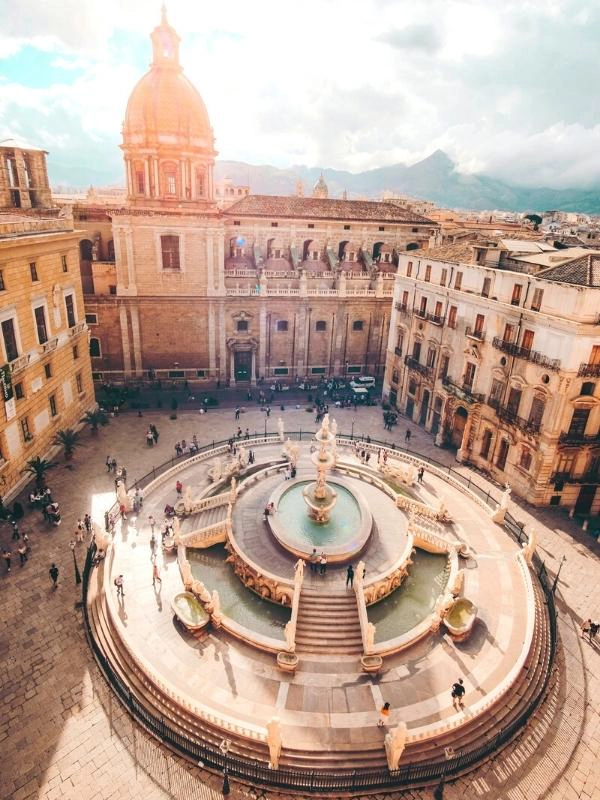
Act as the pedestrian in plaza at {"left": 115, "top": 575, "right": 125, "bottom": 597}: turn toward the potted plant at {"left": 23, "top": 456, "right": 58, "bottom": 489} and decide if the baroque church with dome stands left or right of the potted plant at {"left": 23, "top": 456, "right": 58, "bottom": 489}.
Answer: right

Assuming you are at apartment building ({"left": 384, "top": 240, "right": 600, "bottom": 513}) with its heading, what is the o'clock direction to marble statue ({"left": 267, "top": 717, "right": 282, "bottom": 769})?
The marble statue is roughly at 11 o'clock from the apartment building.

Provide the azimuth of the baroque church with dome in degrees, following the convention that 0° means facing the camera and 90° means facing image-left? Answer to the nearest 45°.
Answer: approximately 0°

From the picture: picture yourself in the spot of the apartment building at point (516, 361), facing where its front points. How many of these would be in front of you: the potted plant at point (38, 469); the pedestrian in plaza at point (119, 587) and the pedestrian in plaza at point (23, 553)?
3

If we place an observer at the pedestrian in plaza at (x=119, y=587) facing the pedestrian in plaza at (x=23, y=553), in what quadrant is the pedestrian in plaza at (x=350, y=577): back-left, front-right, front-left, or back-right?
back-right

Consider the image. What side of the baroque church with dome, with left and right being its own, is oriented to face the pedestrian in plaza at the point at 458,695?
front

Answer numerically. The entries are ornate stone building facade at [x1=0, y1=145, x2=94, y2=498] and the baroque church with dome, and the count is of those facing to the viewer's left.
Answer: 0

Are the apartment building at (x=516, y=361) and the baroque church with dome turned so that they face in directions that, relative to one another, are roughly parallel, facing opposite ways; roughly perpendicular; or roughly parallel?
roughly perpendicular

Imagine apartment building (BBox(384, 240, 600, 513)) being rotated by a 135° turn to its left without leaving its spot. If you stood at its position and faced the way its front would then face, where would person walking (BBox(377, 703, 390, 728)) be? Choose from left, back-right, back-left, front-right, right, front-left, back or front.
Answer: right

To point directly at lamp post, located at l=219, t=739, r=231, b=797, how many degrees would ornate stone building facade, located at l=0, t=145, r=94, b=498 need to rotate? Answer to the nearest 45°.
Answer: approximately 45° to its right

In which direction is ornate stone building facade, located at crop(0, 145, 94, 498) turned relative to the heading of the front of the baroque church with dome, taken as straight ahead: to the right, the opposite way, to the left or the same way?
to the left

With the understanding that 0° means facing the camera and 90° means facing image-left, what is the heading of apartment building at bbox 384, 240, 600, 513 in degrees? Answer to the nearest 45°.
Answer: approximately 45°

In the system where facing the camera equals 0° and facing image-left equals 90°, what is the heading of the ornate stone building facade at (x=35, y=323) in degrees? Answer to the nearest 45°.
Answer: approximately 315°
